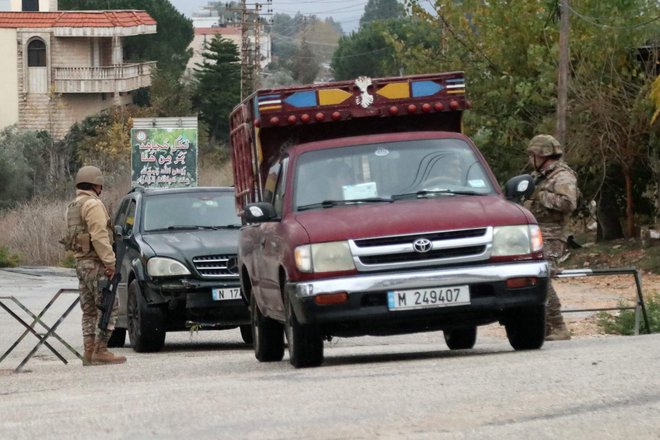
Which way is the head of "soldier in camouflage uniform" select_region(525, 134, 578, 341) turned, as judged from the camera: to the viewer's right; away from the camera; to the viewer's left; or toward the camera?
to the viewer's left

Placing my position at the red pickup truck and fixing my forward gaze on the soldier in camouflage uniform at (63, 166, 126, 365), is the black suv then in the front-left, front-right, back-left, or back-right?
front-right

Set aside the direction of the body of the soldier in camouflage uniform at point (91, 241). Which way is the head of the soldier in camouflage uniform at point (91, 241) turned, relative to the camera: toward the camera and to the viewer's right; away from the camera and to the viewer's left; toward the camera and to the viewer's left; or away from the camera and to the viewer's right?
away from the camera and to the viewer's right

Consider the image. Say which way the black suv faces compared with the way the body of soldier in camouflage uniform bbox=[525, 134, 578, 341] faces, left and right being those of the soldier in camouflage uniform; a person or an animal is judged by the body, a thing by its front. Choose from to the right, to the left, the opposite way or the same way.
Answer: to the left

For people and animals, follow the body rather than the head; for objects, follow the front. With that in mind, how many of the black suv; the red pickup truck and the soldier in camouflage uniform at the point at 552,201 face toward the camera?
2

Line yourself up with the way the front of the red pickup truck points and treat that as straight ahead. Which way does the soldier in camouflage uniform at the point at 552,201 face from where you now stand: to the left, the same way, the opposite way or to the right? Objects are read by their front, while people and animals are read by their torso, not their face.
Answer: to the right

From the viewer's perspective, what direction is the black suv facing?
toward the camera

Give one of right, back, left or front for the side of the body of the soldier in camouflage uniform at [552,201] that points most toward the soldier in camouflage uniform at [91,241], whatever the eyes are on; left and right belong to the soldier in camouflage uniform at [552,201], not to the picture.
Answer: front

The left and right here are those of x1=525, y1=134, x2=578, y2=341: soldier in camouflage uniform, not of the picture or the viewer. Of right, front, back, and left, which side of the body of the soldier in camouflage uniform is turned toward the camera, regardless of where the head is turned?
left

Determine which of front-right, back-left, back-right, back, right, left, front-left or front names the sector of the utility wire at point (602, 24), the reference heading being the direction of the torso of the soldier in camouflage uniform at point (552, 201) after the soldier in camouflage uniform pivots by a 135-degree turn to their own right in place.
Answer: front-left

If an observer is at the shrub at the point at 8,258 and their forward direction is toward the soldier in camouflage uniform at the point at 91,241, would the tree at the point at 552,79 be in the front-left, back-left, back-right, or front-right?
front-left

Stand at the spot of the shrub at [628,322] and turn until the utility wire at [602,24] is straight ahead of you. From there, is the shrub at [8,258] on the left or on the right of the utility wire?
left

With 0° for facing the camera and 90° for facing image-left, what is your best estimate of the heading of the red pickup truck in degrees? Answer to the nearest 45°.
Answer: approximately 0°

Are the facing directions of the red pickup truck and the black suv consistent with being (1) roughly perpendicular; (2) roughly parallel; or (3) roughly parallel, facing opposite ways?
roughly parallel
